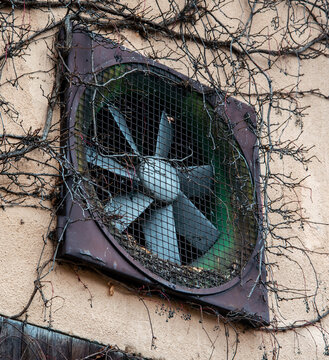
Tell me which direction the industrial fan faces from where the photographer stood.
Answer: facing the viewer and to the right of the viewer
